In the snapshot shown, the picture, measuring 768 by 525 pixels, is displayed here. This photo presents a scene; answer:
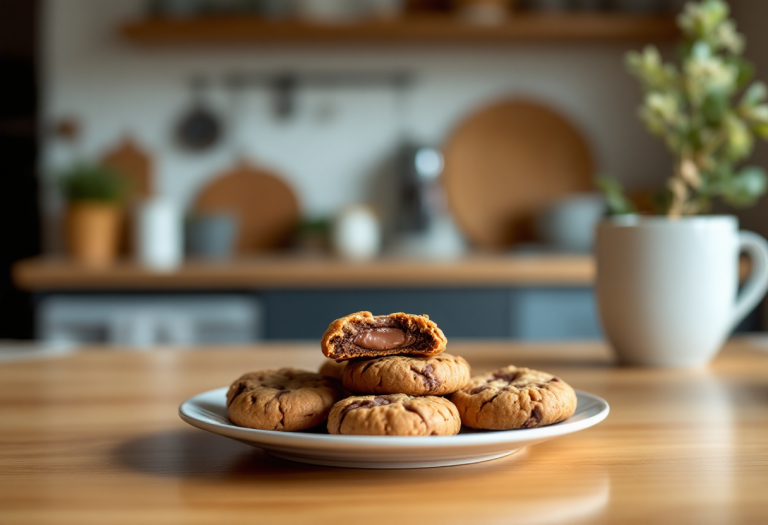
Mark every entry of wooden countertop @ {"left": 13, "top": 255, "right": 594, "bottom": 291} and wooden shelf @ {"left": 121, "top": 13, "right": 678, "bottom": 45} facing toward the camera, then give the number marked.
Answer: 2

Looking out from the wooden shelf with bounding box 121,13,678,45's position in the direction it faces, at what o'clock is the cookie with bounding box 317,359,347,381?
The cookie is roughly at 12 o'clock from the wooden shelf.

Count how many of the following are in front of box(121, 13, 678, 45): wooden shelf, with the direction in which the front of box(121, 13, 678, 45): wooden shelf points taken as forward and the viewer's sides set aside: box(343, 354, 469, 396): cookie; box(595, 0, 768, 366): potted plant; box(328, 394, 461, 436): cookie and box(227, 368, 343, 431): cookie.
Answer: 4

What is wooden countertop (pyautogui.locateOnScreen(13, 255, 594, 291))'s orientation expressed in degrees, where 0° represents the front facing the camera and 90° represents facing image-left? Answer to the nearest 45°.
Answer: approximately 0°

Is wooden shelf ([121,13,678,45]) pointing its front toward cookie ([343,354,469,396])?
yes

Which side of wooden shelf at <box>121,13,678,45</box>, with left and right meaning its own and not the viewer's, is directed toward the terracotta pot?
right

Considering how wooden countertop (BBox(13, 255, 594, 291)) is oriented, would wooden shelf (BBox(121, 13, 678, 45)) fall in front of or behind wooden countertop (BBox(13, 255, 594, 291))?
behind

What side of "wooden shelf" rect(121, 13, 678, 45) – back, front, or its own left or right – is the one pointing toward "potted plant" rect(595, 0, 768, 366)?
front

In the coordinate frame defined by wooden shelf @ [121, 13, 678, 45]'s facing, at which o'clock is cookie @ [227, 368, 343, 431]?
The cookie is roughly at 12 o'clock from the wooden shelf.

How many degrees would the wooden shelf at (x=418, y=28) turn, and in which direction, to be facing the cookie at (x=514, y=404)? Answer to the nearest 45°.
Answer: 0° — it already faces it

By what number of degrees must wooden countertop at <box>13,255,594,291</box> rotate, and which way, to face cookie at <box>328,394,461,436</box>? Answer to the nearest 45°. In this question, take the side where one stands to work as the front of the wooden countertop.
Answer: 0° — it already faces it

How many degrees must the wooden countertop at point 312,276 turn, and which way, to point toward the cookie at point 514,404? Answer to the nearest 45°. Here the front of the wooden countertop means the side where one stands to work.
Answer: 0° — it already faces it
